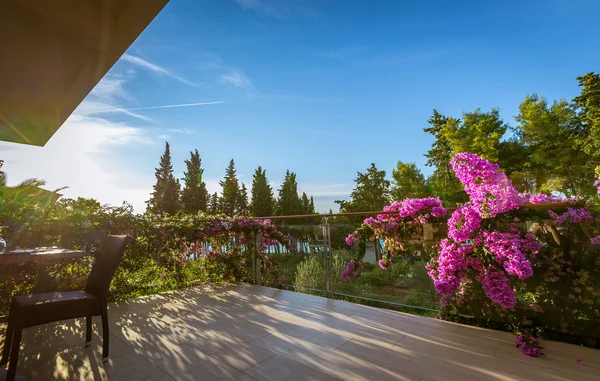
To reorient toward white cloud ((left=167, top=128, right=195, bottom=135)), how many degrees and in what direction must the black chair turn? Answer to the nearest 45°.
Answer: approximately 90° to its right

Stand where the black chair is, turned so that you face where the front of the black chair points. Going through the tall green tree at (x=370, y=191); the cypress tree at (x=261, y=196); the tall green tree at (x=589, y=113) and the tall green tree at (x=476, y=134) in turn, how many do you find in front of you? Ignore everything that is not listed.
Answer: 0

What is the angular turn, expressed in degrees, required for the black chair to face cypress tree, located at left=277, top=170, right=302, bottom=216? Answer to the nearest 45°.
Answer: approximately 135° to its right

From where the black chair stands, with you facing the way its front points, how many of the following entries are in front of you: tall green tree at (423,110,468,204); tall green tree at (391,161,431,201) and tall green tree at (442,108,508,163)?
0

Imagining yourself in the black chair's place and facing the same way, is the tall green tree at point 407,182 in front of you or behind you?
behind

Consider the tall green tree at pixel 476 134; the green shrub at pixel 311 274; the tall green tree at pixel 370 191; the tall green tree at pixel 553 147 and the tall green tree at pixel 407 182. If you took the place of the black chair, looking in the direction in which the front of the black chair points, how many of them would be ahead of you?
0

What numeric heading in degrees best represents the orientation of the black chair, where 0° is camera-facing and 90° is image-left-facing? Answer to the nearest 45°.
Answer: approximately 90°

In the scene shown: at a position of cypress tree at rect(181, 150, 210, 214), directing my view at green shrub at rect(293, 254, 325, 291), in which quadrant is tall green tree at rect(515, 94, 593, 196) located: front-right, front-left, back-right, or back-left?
front-left

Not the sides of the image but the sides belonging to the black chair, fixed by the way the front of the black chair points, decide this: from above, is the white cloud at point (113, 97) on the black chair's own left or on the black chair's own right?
on the black chair's own right

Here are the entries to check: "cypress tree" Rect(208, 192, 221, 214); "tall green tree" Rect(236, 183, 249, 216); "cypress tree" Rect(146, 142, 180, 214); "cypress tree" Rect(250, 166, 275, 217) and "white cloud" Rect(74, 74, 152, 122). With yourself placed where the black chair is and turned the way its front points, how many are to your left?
0

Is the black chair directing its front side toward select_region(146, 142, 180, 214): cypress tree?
no

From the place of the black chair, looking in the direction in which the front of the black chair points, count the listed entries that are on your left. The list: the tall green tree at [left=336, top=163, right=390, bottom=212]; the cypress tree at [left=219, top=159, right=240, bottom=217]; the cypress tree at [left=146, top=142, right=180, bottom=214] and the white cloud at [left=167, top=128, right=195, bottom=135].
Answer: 0

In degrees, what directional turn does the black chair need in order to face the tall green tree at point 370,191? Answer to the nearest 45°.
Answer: approximately 135° to its right

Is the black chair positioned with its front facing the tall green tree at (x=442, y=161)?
no

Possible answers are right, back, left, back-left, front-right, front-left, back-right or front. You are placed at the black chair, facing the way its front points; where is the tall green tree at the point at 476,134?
back

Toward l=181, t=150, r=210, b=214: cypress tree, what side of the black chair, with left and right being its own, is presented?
right

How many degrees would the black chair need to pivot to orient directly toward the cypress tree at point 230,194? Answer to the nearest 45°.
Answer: approximately 135° to its right
